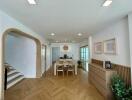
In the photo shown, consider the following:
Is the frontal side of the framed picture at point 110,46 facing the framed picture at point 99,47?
no

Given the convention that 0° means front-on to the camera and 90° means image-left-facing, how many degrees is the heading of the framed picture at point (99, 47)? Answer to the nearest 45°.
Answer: approximately 45°

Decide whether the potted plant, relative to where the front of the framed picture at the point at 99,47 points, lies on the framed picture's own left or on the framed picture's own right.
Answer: on the framed picture's own left

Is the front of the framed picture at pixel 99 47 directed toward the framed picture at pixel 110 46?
no

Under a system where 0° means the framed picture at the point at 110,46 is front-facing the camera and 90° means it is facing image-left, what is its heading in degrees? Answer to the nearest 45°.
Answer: approximately 45°

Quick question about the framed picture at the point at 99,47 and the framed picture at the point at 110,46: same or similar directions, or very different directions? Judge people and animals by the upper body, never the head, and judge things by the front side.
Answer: same or similar directions

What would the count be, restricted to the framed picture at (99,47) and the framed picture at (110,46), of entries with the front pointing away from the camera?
0
